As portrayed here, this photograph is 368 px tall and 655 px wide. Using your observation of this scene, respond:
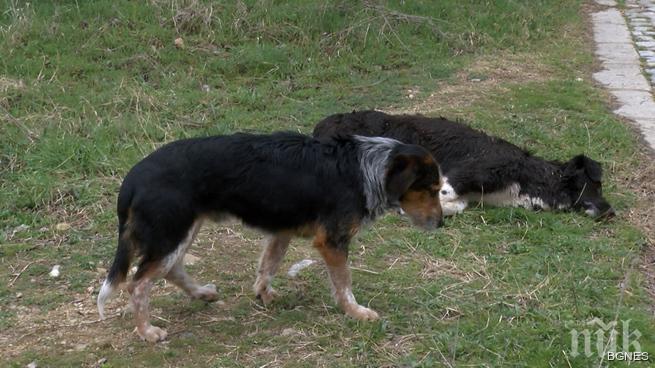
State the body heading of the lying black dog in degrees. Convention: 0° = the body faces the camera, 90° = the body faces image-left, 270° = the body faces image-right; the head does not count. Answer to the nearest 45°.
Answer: approximately 270°

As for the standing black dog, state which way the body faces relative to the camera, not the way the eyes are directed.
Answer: to the viewer's right

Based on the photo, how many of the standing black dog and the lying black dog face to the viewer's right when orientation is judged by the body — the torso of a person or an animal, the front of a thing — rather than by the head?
2

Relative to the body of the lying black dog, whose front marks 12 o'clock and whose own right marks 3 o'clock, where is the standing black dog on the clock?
The standing black dog is roughly at 4 o'clock from the lying black dog.

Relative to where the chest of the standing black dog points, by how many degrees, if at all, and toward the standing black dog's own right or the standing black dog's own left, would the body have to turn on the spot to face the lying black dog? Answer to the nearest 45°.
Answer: approximately 45° to the standing black dog's own left
